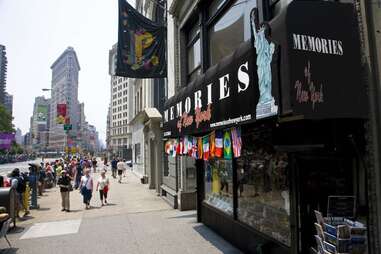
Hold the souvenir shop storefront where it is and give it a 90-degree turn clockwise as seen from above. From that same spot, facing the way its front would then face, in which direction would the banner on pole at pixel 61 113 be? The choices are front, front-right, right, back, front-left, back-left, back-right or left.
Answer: front

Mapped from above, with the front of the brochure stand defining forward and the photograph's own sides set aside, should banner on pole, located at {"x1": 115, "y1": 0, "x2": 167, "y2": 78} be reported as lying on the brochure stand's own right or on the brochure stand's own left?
on the brochure stand's own right

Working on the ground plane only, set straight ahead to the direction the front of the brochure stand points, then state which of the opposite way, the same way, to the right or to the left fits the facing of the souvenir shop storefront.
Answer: the same way

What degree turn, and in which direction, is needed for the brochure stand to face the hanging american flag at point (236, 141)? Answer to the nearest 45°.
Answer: approximately 90° to its right

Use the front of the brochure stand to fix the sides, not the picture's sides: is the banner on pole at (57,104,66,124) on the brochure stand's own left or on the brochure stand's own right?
on the brochure stand's own right

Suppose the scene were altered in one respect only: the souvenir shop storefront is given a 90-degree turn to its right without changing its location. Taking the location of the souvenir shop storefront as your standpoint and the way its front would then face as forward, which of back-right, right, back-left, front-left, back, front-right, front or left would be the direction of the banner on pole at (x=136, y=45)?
front

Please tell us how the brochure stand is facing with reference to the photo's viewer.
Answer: facing the viewer and to the left of the viewer

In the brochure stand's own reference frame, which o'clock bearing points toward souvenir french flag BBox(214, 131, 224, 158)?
The souvenir french flag is roughly at 3 o'clock from the brochure stand.

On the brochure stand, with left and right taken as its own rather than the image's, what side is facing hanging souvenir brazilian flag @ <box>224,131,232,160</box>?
right

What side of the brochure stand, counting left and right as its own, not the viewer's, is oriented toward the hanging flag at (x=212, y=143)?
right
